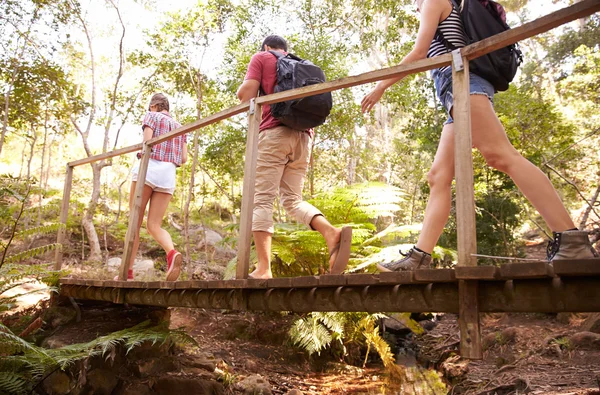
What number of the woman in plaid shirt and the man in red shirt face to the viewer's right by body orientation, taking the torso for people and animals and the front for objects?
0

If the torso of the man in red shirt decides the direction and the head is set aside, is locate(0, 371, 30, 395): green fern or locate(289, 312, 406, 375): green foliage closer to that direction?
the green fern

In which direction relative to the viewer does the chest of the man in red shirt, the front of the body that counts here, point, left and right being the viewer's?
facing away from the viewer and to the left of the viewer

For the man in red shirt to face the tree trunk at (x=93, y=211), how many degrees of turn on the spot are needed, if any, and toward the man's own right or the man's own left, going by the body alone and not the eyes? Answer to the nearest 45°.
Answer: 0° — they already face it

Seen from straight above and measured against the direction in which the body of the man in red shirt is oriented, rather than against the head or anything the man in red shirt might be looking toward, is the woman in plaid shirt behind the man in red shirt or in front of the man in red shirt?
in front

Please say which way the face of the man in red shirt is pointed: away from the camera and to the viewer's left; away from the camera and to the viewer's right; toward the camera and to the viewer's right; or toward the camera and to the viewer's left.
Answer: away from the camera and to the viewer's left

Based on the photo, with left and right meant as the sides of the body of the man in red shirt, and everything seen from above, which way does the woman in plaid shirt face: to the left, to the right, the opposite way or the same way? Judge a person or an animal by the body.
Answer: the same way

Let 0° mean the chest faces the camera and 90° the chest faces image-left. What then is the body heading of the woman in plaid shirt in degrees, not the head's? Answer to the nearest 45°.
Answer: approximately 135°

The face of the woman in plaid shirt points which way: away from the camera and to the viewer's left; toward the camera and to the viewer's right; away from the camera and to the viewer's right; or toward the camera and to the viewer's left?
away from the camera and to the viewer's left
